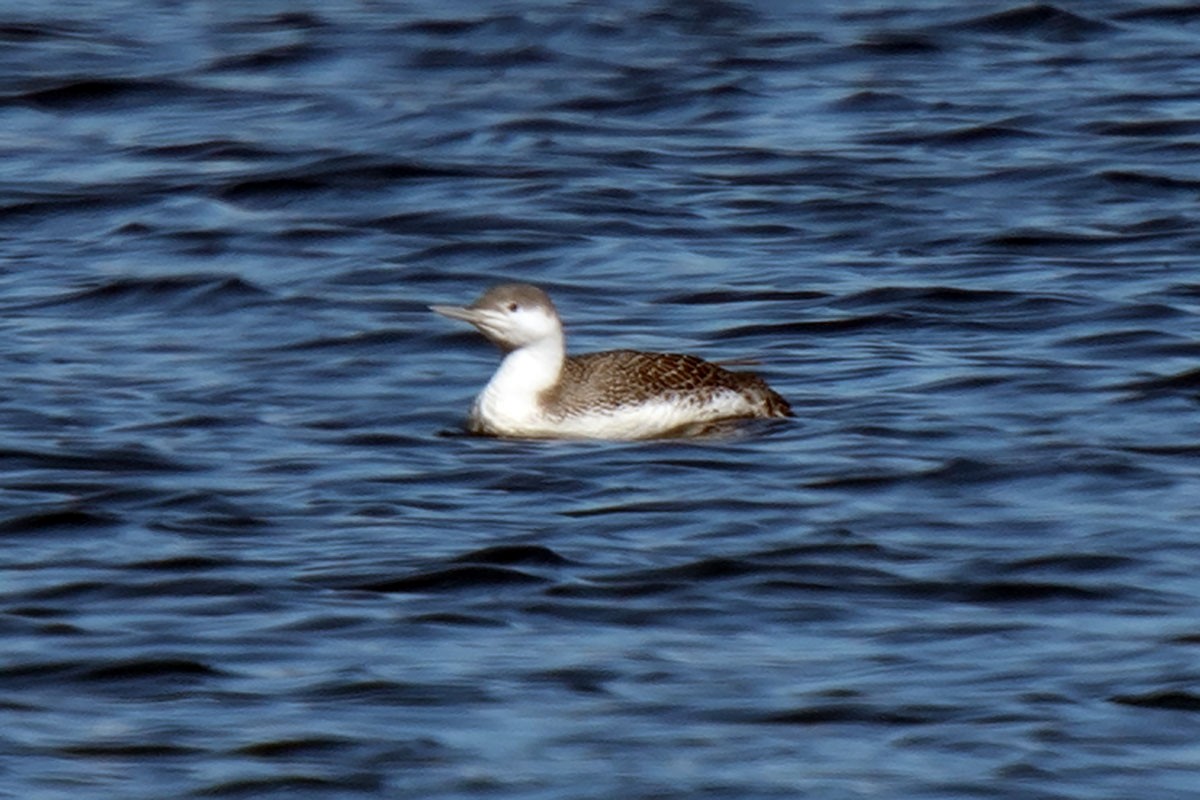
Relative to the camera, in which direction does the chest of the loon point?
to the viewer's left
